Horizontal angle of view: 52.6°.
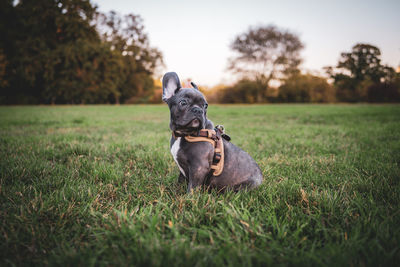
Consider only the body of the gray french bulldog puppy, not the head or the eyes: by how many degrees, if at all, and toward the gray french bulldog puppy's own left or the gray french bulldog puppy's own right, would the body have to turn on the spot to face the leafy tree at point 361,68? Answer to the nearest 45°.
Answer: approximately 135° to the gray french bulldog puppy's own right

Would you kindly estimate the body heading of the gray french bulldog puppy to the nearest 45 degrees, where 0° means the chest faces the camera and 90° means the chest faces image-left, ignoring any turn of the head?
approximately 90°
